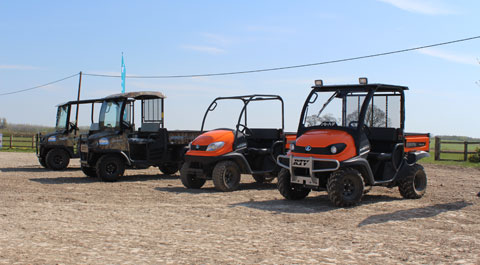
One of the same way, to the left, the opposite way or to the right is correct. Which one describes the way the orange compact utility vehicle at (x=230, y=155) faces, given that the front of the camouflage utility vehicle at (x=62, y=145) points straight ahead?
the same way

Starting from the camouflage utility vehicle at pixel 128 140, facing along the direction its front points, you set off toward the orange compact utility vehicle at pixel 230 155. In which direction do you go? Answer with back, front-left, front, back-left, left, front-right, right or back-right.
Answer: left

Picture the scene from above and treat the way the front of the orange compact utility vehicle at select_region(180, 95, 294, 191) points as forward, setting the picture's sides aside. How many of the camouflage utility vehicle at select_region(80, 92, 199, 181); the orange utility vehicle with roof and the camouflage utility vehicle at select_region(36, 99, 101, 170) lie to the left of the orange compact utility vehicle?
1

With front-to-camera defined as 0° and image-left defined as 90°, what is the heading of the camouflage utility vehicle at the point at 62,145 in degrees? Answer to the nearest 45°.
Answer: approximately 45°

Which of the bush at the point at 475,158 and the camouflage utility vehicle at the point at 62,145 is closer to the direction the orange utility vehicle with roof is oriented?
the camouflage utility vehicle

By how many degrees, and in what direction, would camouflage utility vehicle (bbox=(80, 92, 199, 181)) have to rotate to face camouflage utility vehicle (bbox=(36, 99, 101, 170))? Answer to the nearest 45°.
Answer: approximately 90° to its right

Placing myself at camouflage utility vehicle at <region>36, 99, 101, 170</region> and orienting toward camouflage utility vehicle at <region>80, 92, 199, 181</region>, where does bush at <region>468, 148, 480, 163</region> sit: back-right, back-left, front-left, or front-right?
front-left

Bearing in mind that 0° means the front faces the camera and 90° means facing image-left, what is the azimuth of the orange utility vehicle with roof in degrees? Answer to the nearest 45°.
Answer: approximately 45°

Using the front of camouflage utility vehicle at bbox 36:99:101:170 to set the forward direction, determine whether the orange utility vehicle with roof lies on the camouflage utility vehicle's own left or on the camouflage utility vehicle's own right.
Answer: on the camouflage utility vehicle's own left

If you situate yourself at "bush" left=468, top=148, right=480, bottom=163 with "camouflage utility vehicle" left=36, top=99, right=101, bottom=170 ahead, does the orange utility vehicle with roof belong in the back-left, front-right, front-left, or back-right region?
front-left

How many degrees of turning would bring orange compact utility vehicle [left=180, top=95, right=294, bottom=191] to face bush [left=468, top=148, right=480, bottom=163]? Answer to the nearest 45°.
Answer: approximately 180°

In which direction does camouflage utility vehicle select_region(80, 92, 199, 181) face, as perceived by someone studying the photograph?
facing the viewer and to the left of the viewer

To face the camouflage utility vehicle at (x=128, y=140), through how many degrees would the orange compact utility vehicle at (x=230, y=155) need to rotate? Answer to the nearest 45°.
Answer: approximately 90° to its right

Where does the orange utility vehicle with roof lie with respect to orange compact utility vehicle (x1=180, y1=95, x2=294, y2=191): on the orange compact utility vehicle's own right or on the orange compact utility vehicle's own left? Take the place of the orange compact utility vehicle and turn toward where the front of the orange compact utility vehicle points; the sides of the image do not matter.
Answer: on the orange compact utility vehicle's own left
